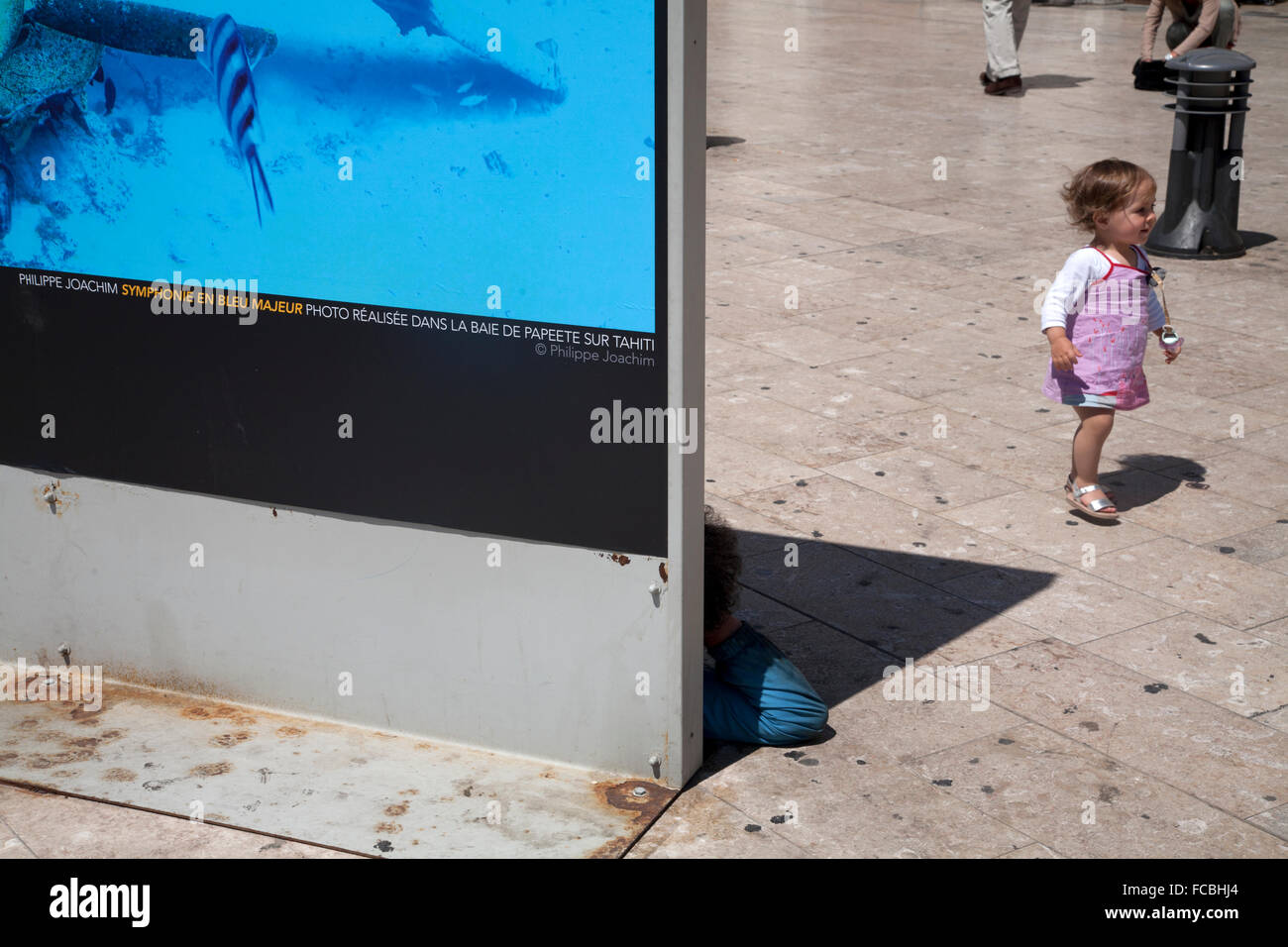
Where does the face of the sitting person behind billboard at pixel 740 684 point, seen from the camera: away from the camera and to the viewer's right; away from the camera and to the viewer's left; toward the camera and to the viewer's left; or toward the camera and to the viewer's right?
away from the camera and to the viewer's left

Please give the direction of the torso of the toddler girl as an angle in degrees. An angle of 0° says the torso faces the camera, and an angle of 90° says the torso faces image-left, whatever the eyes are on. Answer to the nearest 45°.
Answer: approximately 315°

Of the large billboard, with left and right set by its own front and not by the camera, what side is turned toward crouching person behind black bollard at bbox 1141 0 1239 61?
back

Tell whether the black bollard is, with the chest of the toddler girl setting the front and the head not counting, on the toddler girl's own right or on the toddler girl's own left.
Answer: on the toddler girl's own left

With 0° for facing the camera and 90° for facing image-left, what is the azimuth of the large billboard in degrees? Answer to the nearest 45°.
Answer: approximately 45°

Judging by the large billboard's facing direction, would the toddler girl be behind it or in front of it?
behind

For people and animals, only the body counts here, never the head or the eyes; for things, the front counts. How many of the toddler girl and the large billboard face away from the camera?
0

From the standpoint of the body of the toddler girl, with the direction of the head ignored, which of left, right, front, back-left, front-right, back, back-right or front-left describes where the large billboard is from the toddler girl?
right

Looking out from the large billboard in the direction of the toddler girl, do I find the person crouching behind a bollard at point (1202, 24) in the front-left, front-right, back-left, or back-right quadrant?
front-left

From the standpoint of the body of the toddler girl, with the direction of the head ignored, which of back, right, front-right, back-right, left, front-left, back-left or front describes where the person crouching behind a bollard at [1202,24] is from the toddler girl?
back-left
